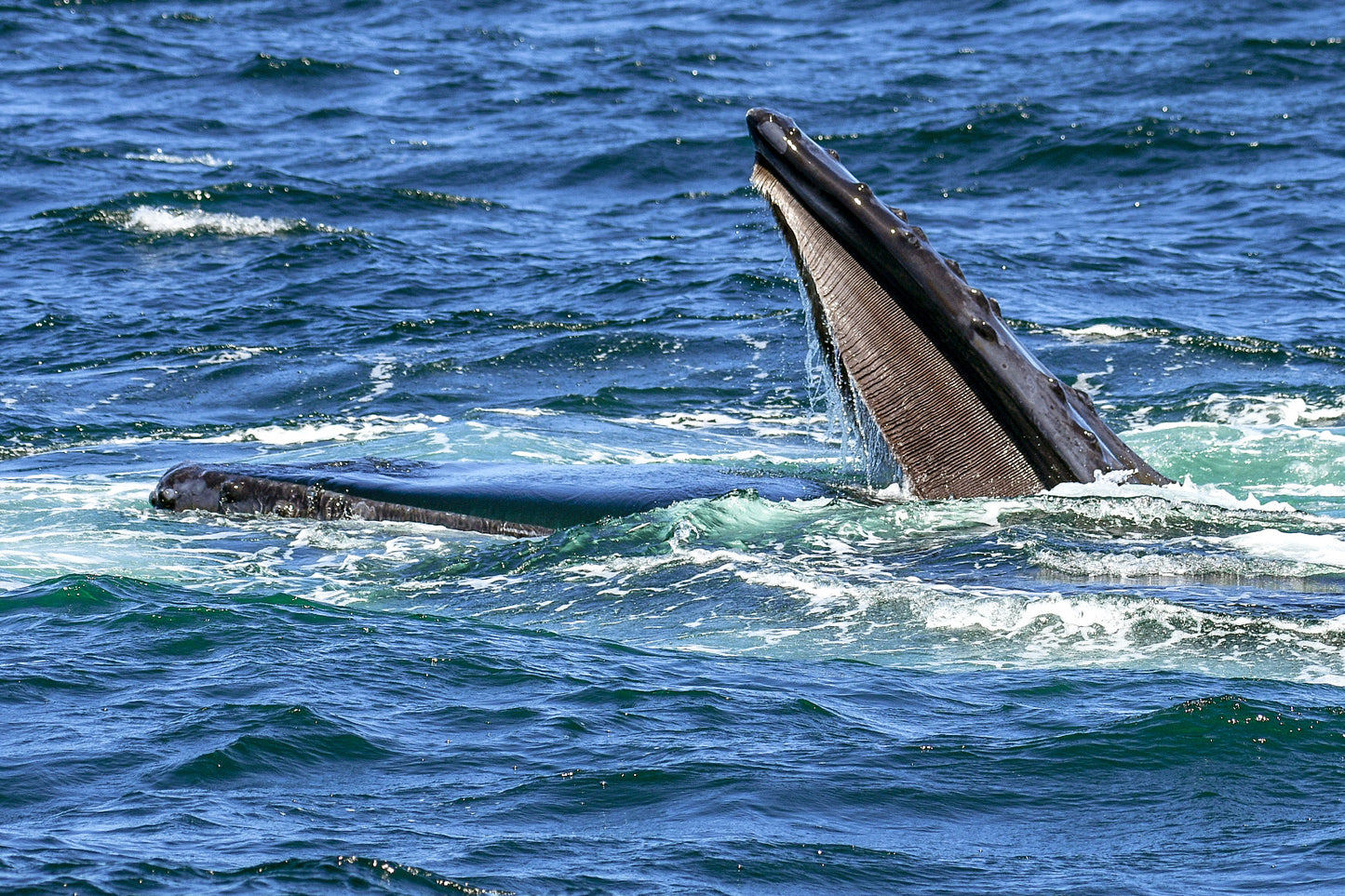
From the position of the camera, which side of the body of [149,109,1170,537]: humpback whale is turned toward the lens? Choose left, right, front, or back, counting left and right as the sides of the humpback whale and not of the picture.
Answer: left
